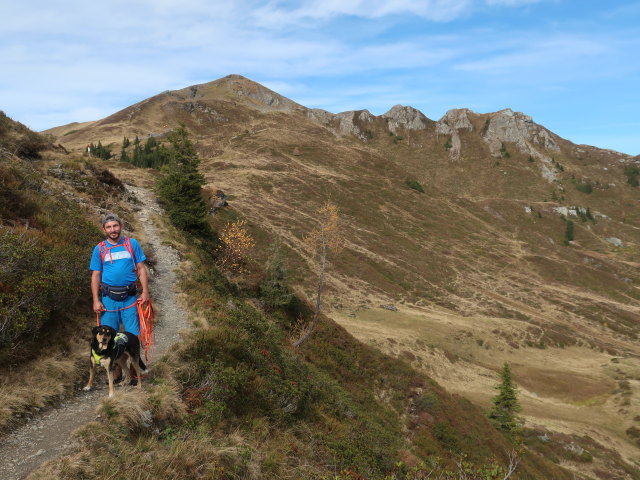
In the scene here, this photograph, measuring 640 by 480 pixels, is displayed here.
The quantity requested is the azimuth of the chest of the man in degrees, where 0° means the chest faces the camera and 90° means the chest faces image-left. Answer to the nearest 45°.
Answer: approximately 0°

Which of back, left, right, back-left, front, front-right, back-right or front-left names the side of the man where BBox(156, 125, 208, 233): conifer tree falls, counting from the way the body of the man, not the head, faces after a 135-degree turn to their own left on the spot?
front-left

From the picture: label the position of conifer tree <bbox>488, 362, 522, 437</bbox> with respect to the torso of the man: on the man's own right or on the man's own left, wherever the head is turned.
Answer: on the man's own left

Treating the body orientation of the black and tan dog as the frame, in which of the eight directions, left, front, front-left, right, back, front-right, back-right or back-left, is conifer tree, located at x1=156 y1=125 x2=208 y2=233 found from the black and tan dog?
back-right

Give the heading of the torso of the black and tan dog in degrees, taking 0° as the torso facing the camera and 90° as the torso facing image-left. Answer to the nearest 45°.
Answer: approximately 45°

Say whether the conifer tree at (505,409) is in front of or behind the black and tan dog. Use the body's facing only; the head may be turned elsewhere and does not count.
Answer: behind
